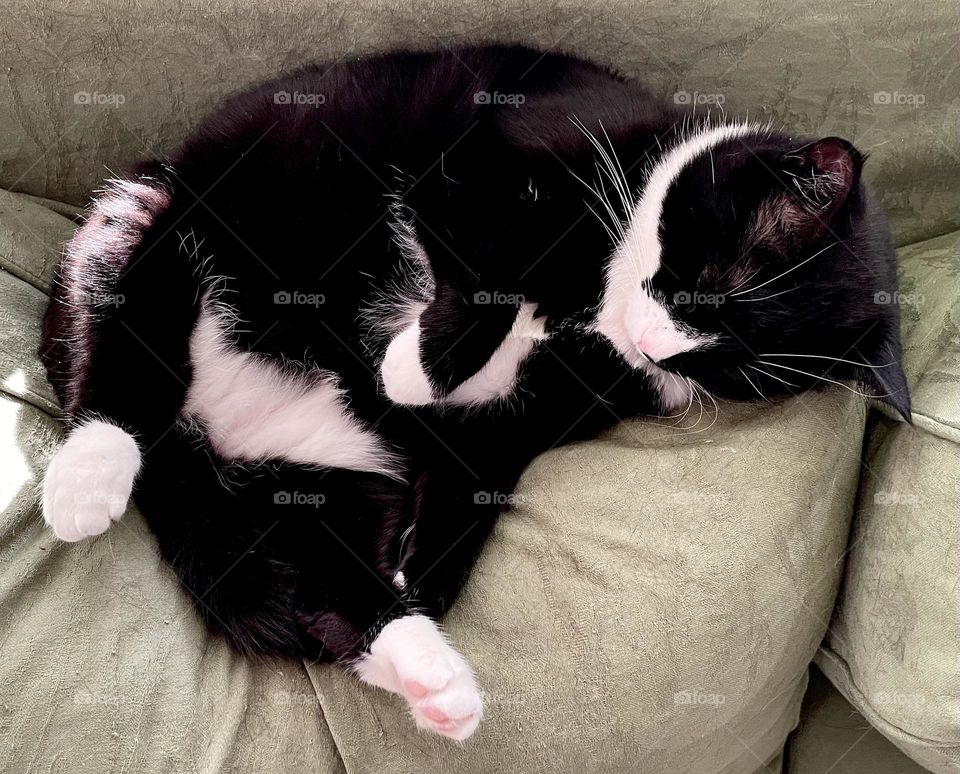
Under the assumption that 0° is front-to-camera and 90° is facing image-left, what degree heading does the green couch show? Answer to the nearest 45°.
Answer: approximately 0°
